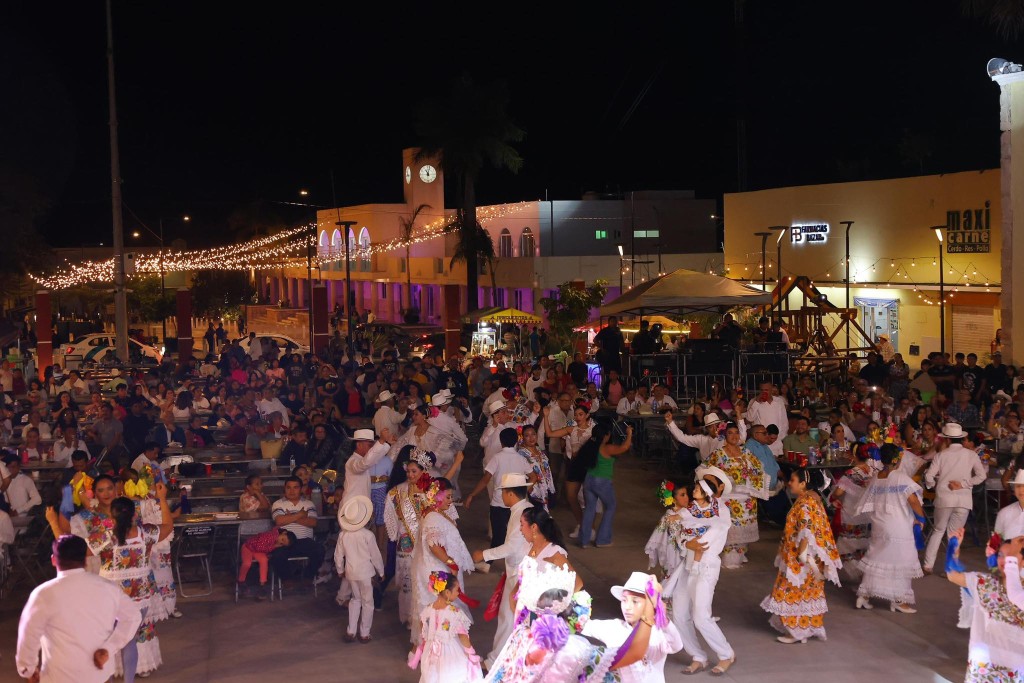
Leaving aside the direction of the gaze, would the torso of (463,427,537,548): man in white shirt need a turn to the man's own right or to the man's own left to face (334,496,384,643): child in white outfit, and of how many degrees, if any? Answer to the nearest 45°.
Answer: approximately 135° to the man's own left

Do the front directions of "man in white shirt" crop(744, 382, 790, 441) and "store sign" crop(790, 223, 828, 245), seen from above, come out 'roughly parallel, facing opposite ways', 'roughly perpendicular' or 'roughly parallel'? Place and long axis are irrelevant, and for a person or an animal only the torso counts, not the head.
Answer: roughly parallel

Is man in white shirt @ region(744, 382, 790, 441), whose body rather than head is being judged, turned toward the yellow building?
no

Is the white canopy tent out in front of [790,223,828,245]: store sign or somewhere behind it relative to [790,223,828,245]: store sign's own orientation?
in front

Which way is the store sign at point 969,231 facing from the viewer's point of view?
toward the camera

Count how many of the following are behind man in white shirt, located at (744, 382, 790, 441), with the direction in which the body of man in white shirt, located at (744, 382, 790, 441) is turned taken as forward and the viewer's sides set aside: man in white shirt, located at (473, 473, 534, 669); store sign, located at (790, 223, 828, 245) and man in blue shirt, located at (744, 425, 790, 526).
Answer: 1

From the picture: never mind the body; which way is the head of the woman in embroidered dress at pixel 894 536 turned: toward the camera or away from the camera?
away from the camera

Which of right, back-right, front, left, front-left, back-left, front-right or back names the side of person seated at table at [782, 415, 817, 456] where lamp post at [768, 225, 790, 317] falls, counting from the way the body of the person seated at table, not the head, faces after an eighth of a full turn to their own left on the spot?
back-left

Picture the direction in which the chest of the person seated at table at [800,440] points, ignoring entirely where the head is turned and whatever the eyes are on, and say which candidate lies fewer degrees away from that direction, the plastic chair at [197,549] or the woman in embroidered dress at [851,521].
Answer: the woman in embroidered dress

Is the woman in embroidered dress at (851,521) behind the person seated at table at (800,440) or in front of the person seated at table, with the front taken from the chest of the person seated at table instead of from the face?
in front

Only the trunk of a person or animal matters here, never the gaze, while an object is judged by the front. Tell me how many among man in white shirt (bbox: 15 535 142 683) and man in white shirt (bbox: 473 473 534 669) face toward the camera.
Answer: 0

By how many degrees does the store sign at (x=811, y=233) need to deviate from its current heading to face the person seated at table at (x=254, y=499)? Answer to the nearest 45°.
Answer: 0° — it already faces them

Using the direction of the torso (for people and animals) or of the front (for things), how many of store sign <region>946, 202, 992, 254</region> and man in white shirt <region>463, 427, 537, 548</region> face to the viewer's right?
0

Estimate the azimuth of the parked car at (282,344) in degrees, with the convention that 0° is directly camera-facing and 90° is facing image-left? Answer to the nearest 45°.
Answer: approximately 270°

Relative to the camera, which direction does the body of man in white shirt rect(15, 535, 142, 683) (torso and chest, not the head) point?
away from the camera

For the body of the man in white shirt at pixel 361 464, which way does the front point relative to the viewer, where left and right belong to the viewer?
facing to the right of the viewer

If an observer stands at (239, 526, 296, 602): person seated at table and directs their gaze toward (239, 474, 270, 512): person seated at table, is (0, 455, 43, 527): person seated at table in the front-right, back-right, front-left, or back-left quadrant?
front-left

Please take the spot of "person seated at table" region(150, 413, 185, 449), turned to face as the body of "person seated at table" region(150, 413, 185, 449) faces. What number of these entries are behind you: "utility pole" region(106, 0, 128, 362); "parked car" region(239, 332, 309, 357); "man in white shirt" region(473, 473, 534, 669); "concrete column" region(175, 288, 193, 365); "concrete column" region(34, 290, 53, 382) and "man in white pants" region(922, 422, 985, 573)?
4
